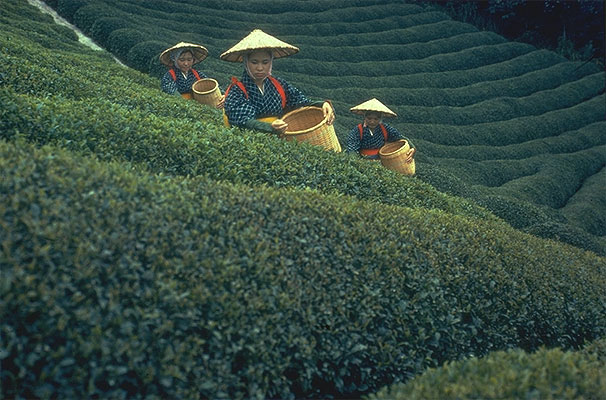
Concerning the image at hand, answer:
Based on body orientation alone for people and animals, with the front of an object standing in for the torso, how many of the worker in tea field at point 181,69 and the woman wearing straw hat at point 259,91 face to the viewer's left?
0

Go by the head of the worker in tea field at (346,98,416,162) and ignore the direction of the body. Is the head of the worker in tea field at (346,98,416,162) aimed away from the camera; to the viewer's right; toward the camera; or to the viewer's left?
toward the camera

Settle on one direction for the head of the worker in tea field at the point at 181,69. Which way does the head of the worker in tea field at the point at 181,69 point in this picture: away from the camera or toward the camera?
toward the camera

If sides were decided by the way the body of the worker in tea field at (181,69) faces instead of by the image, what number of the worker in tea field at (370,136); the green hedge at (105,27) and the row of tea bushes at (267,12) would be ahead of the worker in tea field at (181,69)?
1

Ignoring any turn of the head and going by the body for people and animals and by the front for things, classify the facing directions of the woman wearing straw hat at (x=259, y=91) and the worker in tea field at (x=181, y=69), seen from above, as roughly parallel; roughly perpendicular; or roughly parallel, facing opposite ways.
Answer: roughly parallel

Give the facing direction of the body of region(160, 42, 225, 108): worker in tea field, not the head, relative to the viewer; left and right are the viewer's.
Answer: facing the viewer and to the right of the viewer

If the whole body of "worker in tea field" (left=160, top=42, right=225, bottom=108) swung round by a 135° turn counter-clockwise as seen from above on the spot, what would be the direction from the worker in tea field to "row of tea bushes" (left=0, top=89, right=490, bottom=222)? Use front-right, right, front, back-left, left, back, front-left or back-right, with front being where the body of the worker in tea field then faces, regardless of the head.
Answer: back

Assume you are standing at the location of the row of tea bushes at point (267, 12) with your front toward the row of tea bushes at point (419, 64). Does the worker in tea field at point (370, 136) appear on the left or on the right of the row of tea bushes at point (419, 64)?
right

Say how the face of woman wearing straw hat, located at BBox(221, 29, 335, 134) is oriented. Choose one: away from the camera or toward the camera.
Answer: toward the camera

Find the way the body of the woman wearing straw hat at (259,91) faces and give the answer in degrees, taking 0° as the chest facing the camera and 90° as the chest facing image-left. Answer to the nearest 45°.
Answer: approximately 315°

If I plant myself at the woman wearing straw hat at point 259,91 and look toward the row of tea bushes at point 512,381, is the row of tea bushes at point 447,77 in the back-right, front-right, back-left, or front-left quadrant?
back-left
